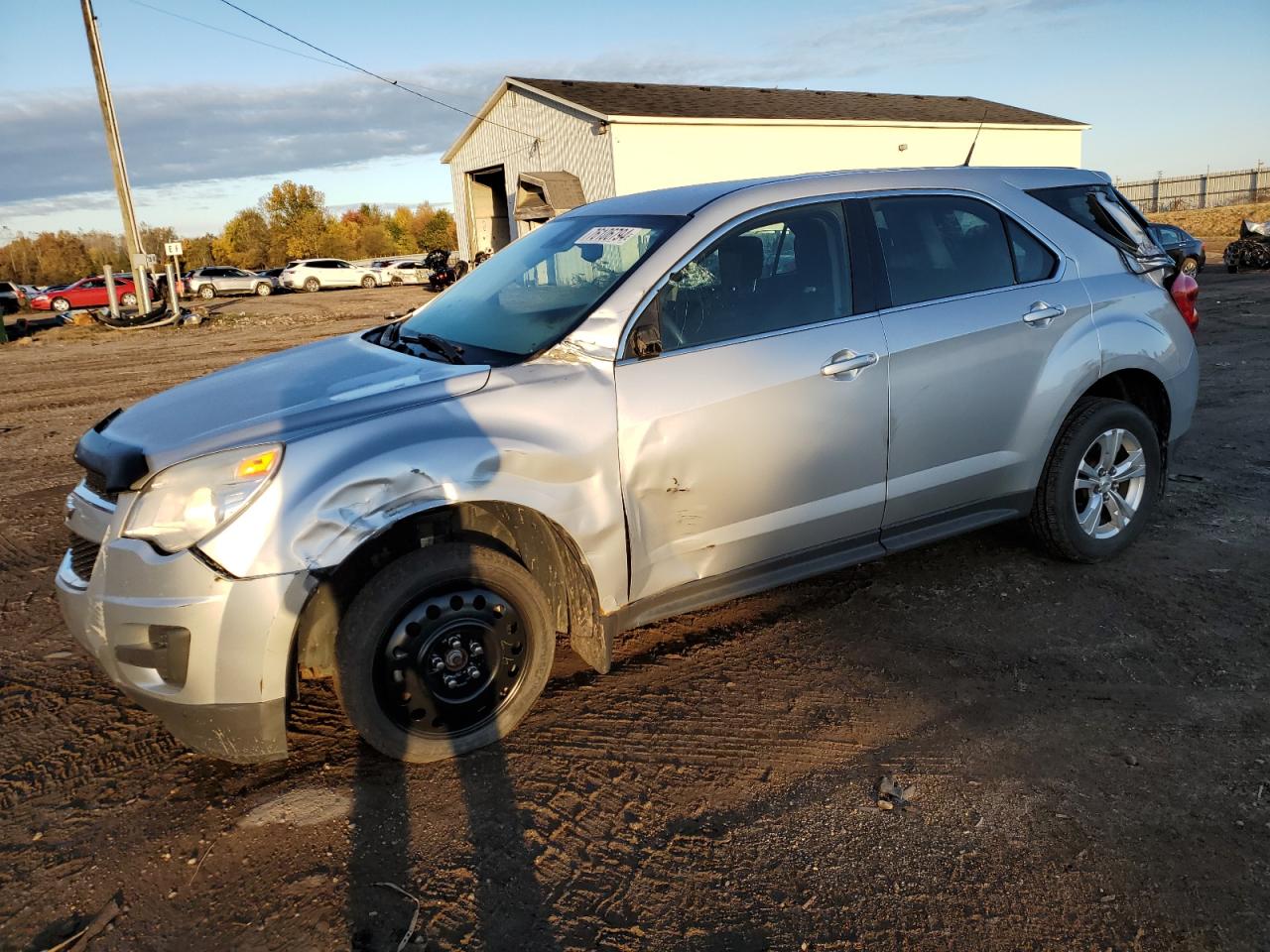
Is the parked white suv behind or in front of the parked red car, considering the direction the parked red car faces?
behind

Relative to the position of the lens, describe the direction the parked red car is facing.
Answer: facing to the left of the viewer

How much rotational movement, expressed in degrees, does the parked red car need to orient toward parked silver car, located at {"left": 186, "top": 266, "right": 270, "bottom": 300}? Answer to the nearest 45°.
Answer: approximately 135° to its right

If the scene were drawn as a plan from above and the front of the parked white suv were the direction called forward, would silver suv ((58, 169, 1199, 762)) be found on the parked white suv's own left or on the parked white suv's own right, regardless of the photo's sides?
on the parked white suv's own right

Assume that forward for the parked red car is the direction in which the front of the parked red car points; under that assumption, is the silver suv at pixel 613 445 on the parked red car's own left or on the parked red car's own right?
on the parked red car's own left
